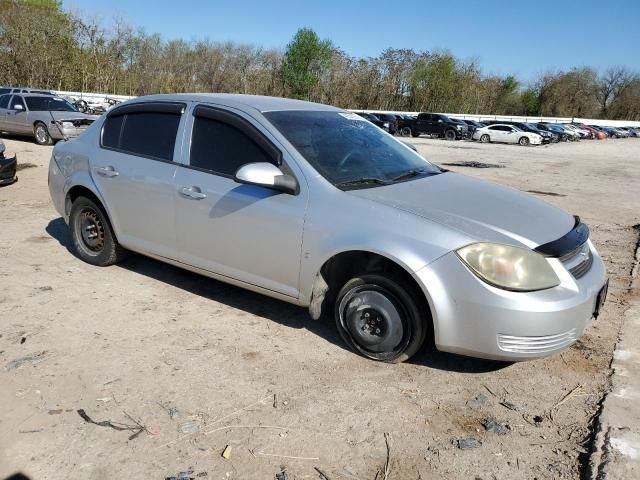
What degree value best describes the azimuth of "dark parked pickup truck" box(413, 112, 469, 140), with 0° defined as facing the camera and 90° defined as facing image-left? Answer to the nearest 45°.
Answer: approximately 315°

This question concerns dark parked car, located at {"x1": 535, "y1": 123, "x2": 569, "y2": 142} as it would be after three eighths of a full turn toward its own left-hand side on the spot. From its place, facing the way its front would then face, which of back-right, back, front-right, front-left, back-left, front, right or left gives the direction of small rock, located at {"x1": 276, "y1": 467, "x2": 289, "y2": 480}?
back

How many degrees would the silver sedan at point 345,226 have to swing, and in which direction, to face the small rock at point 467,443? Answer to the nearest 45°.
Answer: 0° — it already faces it

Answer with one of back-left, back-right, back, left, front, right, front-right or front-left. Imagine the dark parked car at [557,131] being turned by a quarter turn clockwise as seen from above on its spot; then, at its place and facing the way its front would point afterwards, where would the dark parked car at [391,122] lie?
front

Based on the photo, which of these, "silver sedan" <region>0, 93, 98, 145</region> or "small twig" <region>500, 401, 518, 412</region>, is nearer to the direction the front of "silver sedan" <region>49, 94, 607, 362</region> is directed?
the small twig

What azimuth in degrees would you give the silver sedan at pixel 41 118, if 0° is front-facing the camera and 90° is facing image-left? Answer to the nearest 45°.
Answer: approximately 315°

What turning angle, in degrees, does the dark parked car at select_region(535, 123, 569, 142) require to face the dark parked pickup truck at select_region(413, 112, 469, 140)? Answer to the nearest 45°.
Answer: approximately 90° to its right

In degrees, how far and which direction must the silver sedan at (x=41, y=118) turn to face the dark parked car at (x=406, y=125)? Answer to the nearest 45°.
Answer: approximately 90° to its left

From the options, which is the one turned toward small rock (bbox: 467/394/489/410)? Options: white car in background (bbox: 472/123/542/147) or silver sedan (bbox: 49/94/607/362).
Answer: the silver sedan
